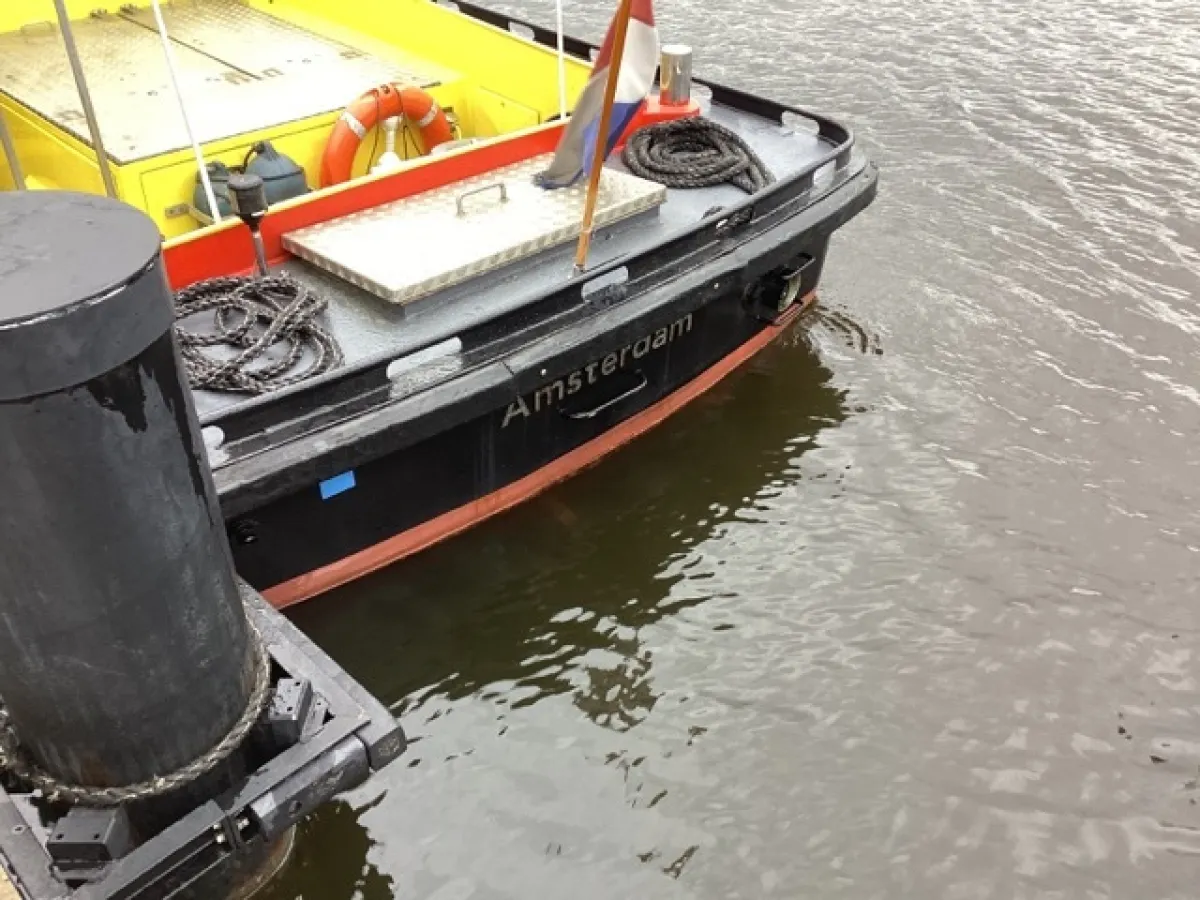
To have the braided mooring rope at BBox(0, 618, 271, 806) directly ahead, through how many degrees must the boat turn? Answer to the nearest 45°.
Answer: approximately 135° to its left

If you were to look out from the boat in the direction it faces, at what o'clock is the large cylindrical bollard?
The large cylindrical bollard is roughly at 8 o'clock from the boat.

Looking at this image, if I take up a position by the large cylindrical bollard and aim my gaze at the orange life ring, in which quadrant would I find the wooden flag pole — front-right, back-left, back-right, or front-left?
front-right

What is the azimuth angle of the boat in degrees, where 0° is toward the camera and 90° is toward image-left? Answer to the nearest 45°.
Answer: approximately 135°
